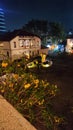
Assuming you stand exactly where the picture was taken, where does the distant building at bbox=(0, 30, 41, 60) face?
facing the viewer and to the right of the viewer
